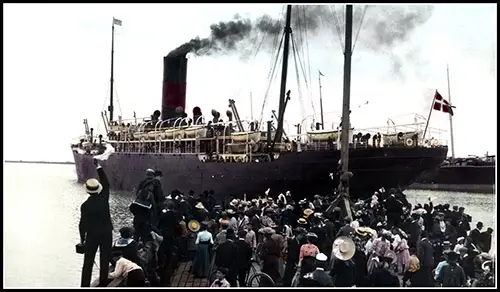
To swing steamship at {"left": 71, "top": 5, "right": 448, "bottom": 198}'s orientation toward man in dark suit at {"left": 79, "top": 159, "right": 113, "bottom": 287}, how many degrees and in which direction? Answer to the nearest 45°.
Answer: approximately 135° to its left

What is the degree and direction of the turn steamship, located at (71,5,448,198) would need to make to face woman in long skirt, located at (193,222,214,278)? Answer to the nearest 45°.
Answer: approximately 135° to its left

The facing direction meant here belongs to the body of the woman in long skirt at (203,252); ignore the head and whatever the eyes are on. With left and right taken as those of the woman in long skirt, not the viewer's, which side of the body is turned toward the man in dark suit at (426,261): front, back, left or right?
right

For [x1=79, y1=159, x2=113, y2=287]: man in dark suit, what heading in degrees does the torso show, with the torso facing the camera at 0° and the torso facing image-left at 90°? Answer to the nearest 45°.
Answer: approximately 180°

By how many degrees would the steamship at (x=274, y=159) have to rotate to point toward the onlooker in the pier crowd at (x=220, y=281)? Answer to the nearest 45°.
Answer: approximately 135° to its left

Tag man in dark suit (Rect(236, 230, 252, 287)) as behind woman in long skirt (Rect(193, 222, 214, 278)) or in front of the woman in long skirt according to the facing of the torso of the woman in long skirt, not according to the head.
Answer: behind

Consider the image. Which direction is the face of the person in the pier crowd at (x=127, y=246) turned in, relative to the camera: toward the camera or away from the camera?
away from the camera

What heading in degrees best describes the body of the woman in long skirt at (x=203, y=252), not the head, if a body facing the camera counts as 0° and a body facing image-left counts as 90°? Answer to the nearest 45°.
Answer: approximately 180°

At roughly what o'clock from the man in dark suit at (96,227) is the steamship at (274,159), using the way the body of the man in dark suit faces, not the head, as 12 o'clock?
The steamship is roughly at 1 o'clock from the man in dark suit.
